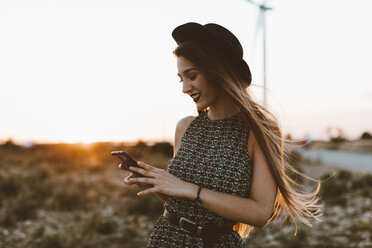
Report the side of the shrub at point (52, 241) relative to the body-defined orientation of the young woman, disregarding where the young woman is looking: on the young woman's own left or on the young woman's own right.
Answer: on the young woman's own right

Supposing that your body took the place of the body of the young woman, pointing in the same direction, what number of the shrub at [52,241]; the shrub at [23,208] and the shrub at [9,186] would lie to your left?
0

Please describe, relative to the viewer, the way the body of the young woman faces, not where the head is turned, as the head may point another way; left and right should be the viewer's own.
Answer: facing the viewer and to the left of the viewer

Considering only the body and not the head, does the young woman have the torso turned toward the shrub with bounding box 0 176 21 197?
no

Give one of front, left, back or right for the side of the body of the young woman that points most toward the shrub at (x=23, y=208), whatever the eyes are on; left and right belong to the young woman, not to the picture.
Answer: right
